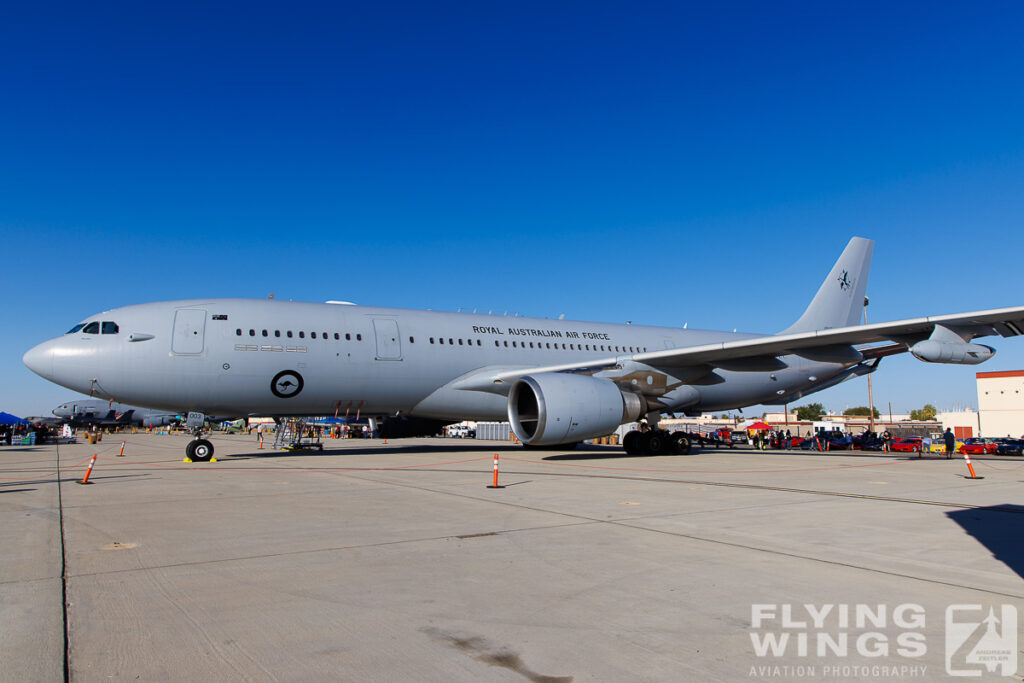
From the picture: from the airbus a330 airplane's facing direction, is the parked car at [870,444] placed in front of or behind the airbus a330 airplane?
behind

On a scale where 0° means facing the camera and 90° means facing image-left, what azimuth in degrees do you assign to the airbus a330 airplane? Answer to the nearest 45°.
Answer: approximately 45°

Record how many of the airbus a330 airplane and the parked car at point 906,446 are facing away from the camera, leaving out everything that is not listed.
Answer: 0

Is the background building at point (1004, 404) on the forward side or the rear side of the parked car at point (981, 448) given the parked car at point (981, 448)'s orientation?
on the rear side

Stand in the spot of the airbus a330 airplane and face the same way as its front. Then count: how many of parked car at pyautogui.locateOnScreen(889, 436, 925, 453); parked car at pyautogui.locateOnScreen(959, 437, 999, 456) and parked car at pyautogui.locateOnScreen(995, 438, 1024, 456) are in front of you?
0

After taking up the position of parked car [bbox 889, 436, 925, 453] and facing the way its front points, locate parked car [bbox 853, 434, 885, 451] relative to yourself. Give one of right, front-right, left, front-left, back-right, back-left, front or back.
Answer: front

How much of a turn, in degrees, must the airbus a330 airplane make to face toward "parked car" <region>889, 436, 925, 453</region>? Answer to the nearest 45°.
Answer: approximately 180°

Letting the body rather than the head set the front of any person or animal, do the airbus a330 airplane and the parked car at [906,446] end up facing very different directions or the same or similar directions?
same or similar directions

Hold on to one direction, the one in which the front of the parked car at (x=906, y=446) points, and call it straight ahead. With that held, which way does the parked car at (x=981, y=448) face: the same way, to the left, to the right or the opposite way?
the same way

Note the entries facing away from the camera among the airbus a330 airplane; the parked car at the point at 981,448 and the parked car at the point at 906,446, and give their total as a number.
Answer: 0
